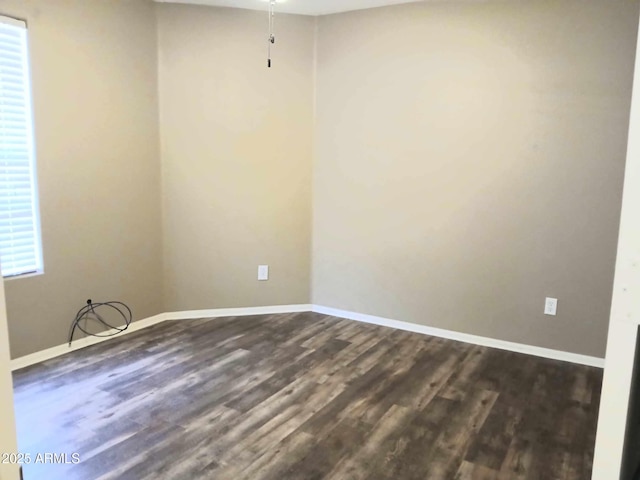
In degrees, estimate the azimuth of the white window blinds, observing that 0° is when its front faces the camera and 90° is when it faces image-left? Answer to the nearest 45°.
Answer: approximately 315°
